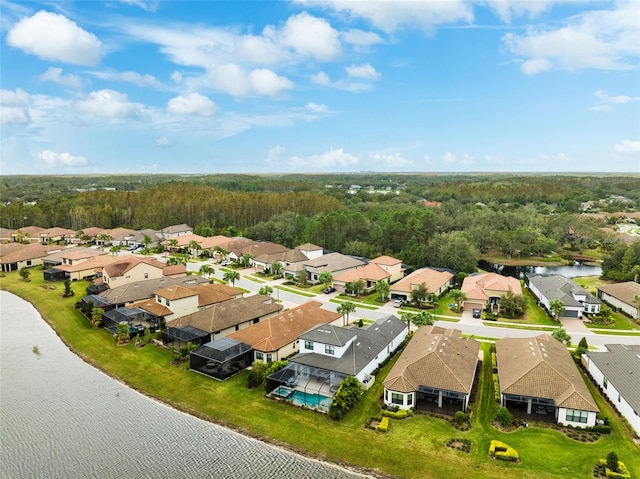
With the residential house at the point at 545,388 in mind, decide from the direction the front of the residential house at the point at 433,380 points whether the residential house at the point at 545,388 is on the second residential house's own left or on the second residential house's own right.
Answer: on the second residential house's own right

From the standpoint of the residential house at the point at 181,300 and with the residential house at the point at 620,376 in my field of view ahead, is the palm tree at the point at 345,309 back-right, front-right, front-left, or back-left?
front-left

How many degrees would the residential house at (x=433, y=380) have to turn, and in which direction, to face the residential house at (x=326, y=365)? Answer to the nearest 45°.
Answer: approximately 90° to its left

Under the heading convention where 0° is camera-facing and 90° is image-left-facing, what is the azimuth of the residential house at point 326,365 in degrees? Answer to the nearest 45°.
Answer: approximately 225°

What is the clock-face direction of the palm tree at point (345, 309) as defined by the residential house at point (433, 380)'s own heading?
The palm tree is roughly at 11 o'clock from the residential house.

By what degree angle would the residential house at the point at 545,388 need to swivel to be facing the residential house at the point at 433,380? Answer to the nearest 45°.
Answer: approximately 90° to its left

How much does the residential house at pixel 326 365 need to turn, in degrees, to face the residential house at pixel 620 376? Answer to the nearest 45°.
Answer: approximately 45° to its right

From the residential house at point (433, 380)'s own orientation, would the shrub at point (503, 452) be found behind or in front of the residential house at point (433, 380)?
behind

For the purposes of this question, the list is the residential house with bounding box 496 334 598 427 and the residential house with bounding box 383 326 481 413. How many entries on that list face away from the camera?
2

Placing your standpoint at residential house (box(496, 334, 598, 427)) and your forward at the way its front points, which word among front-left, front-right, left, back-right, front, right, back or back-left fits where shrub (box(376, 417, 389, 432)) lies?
back-left

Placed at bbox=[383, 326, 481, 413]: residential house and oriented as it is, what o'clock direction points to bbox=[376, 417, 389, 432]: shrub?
The shrub is roughly at 7 o'clock from the residential house.

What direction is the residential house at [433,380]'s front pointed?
away from the camera

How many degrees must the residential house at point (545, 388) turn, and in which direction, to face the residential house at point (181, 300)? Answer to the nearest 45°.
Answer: approximately 90° to its left

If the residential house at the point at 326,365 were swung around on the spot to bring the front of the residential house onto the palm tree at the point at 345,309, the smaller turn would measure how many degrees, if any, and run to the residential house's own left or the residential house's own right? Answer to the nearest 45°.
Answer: approximately 45° to the residential house's own left

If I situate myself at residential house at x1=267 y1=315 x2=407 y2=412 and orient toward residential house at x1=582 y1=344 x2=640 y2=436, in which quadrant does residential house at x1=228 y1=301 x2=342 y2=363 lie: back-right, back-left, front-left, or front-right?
back-left

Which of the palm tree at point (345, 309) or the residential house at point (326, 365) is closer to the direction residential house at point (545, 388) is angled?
the palm tree

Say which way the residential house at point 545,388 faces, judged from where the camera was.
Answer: facing away from the viewer

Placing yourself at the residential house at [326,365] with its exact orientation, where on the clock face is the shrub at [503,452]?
The shrub is roughly at 3 o'clock from the residential house.
